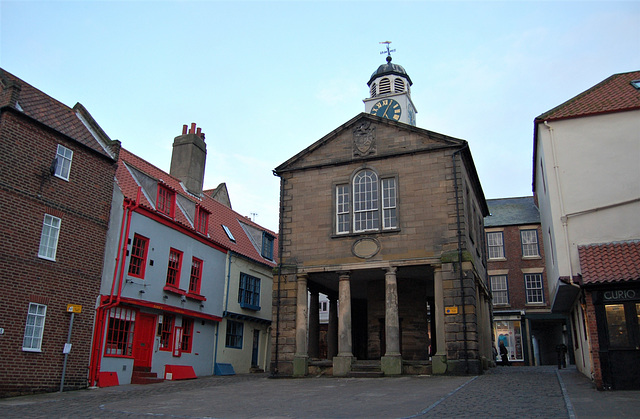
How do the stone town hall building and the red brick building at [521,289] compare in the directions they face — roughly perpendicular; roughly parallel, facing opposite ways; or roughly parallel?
roughly parallel

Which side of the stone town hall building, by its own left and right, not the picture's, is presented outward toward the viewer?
front

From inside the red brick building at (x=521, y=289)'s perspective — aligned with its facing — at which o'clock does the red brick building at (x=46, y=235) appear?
the red brick building at (x=46, y=235) is roughly at 1 o'clock from the red brick building at (x=521, y=289).

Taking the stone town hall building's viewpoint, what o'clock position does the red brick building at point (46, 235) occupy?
The red brick building is roughly at 2 o'clock from the stone town hall building.

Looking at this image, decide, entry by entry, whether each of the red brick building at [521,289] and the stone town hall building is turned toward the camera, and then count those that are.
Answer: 2

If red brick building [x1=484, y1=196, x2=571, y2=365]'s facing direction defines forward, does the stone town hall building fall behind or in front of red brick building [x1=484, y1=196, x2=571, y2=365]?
in front

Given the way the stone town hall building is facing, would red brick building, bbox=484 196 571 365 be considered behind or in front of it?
behind
